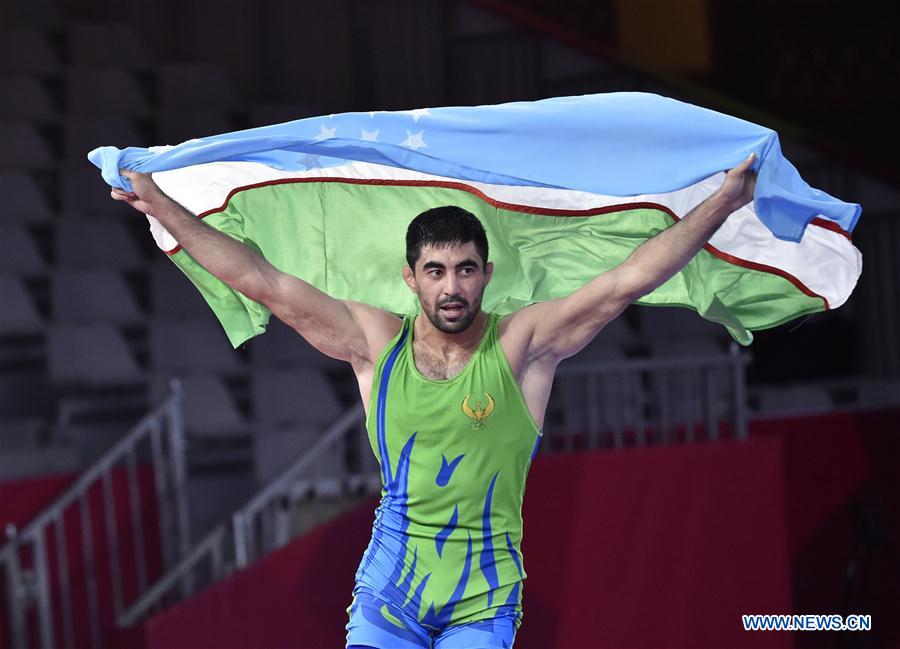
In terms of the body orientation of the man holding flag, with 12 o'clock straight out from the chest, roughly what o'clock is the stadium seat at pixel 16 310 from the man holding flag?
The stadium seat is roughly at 5 o'clock from the man holding flag.

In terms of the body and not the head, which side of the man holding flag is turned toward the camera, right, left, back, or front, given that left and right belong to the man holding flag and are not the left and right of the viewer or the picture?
front

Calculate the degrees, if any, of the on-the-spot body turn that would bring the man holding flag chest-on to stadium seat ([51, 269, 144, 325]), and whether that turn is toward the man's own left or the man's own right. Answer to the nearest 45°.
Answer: approximately 135° to the man's own right

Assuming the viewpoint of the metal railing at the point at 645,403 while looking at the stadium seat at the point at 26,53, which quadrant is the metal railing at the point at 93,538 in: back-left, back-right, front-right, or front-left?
front-left

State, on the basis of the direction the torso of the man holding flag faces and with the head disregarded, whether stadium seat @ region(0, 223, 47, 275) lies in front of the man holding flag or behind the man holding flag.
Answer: behind

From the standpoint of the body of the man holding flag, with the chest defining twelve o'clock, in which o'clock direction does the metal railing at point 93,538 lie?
The metal railing is roughly at 5 o'clock from the man holding flag.

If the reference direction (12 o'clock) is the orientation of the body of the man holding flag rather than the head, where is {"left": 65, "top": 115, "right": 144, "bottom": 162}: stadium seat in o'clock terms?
The stadium seat is roughly at 5 o'clock from the man holding flag.

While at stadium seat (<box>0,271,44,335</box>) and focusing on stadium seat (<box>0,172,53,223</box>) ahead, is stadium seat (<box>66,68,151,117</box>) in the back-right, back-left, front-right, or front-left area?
front-right

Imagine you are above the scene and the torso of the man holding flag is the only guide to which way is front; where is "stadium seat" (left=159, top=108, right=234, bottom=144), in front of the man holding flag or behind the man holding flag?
behind
